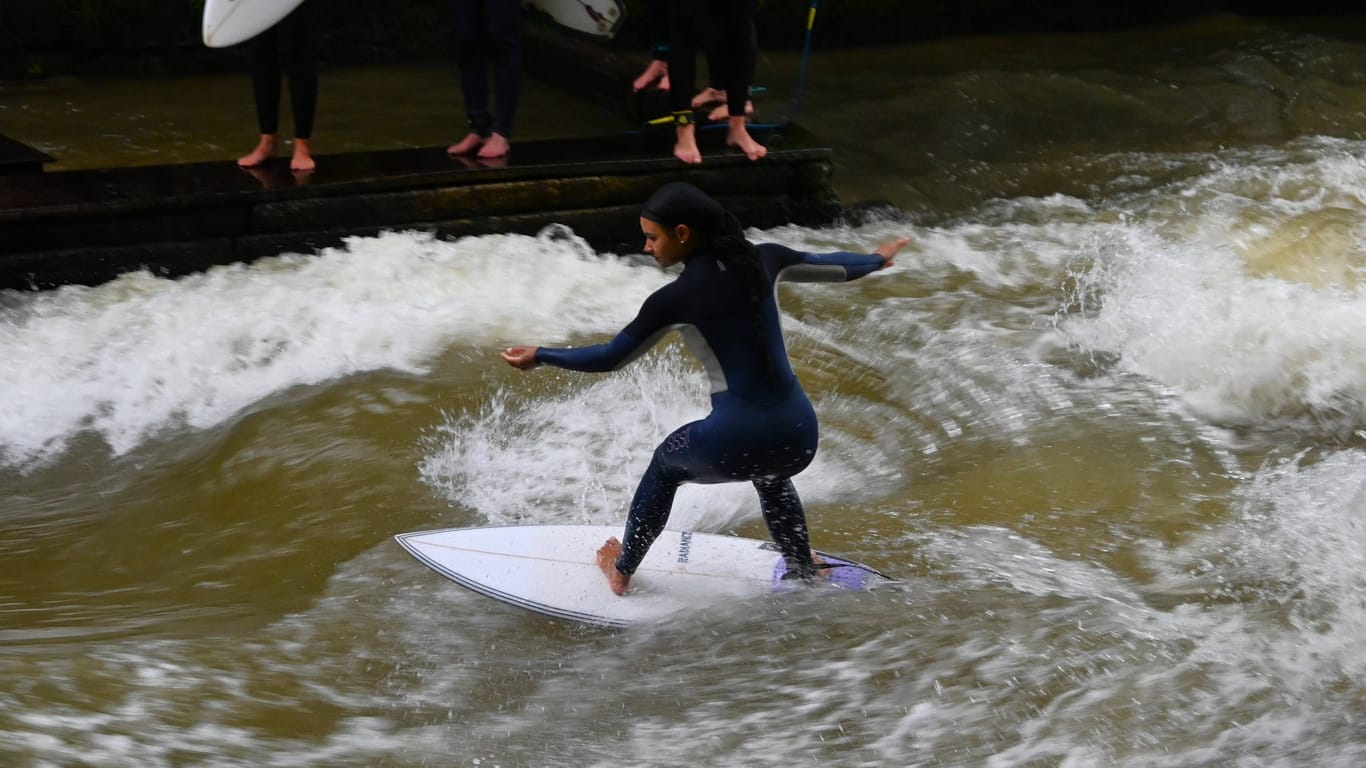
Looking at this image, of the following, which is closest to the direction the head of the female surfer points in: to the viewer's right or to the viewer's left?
to the viewer's left

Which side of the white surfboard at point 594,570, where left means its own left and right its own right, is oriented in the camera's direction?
left

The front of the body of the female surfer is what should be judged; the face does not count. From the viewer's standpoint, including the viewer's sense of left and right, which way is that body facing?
facing away from the viewer and to the left of the viewer

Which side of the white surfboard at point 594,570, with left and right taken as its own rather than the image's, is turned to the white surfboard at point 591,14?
right
